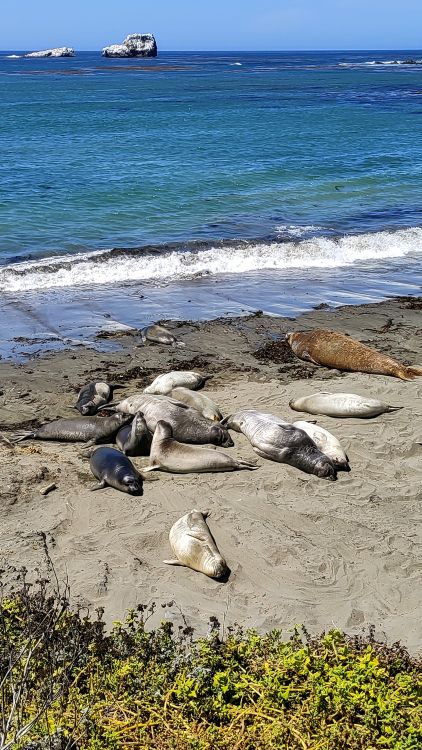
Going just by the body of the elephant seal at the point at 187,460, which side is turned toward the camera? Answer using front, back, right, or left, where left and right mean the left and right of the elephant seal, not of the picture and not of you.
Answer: left

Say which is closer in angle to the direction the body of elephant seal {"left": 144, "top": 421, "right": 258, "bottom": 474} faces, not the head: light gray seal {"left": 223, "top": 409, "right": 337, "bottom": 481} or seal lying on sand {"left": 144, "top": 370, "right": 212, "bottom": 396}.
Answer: the seal lying on sand

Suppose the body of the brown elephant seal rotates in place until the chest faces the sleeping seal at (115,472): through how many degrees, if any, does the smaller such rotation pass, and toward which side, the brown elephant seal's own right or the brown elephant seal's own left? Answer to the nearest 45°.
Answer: approximately 90° to the brown elephant seal's own left

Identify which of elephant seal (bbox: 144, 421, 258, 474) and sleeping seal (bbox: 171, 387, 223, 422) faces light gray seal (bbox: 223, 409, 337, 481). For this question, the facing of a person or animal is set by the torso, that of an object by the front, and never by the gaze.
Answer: the sleeping seal

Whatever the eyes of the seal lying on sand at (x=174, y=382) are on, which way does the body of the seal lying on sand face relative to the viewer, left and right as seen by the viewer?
facing to the left of the viewer

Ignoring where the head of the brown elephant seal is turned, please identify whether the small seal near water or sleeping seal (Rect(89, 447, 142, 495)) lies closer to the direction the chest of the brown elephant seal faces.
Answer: the small seal near water

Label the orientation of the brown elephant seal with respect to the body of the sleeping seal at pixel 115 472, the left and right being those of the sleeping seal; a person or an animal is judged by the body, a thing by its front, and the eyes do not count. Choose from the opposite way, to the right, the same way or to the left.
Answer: the opposite way

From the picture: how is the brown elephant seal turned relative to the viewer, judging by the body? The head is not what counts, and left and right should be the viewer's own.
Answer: facing away from the viewer and to the left of the viewer

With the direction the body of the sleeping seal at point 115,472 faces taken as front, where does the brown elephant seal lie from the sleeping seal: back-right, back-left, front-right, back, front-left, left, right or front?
left

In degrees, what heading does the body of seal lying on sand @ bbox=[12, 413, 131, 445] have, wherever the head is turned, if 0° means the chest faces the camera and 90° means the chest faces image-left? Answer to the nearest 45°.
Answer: approximately 270°

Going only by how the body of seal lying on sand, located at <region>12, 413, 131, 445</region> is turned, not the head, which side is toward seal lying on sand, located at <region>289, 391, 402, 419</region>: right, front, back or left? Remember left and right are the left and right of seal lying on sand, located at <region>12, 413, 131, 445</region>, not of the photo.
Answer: front

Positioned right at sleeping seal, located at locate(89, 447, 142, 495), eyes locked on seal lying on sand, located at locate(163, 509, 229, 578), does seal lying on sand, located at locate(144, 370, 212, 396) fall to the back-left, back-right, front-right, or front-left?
back-left

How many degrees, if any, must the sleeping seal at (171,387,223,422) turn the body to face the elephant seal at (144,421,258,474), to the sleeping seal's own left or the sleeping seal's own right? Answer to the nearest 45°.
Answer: approximately 45° to the sleeping seal's own right

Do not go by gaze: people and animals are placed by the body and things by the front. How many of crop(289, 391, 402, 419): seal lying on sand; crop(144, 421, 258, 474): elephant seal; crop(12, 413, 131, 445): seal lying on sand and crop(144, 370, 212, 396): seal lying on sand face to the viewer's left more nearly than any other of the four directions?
3

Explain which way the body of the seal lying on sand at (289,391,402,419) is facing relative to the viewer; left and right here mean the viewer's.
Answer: facing to the left of the viewer

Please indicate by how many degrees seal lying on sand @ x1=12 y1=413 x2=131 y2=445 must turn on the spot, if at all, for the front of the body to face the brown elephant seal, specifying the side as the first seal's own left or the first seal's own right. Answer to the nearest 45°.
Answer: approximately 45° to the first seal's own left

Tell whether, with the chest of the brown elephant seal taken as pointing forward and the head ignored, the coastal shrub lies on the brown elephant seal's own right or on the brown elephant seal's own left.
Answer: on the brown elephant seal's own left
